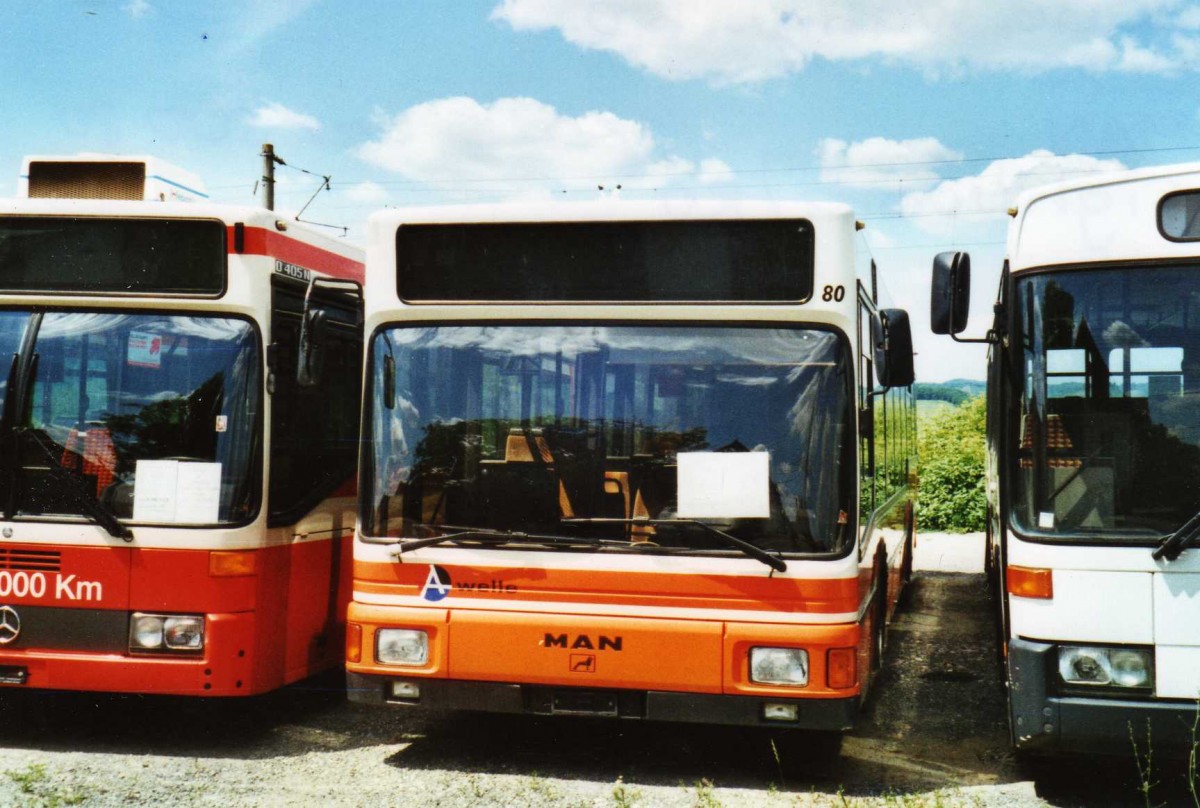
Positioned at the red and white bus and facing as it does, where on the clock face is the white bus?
The white bus is roughly at 10 o'clock from the red and white bus.

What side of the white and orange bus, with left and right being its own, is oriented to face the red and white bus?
right

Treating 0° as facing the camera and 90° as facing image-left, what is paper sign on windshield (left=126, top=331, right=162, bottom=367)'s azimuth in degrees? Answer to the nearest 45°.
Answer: approximately 0°

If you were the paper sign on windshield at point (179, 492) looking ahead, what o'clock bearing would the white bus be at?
The white bus is roughly at 10 o'clock from the paper sign on windshield.

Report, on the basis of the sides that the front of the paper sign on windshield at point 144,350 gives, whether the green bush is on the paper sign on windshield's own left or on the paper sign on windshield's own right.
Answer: on the paper sign on windshield's own left

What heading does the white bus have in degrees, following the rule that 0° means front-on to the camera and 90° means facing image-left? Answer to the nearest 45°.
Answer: approximately 0°

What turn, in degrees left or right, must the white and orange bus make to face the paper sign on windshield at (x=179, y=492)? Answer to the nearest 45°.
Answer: approximately 90° to its right

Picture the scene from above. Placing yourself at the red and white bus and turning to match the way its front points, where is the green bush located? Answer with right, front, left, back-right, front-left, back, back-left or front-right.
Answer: back-left

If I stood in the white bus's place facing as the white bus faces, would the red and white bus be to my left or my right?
on my right

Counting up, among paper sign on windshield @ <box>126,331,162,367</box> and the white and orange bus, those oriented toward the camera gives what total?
2
